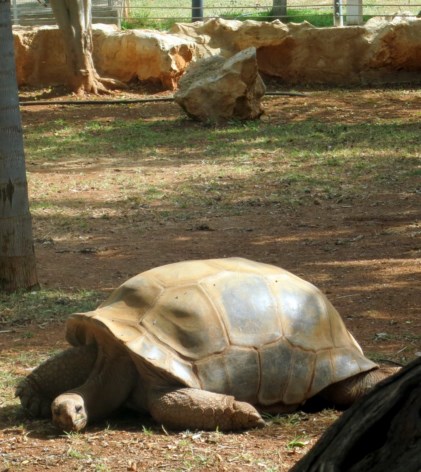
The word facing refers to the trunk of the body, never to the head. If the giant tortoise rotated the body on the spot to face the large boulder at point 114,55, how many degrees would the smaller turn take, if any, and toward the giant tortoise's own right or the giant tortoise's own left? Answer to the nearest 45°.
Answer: approximately 135° to the giant tortoise's own right

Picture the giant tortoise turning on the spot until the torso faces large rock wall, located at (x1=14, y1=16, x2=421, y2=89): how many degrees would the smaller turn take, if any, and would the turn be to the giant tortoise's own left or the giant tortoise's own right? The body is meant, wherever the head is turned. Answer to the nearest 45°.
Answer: approximately 135° to the giant tortoise's own right

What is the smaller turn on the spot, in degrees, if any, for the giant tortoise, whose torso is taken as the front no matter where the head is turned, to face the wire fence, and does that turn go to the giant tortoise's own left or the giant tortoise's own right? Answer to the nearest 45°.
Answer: approximately 135° to the giant tortoise's own right

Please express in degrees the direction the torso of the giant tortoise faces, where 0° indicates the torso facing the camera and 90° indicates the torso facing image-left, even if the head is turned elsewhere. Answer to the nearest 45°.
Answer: approximately 45°

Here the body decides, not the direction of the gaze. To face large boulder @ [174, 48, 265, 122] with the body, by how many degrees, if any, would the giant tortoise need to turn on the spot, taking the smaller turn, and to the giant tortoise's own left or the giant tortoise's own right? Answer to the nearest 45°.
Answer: approximately 135° to the giant tortoise's own right

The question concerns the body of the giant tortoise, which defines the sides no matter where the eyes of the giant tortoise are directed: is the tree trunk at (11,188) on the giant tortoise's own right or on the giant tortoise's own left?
on the giant tortoise's own right
